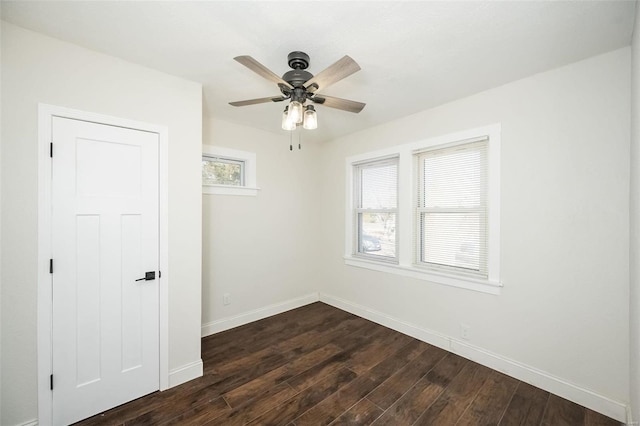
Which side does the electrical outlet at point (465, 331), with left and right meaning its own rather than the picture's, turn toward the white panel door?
front

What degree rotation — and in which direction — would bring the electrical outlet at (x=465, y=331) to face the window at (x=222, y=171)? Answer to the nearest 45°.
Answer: approximately 45° to its right

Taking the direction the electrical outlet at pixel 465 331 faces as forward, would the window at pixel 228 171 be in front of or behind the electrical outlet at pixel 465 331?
in front

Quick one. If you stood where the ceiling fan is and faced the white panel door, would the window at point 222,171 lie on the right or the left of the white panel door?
right

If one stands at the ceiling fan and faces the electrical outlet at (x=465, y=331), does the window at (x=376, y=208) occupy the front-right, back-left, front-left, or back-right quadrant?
front-left

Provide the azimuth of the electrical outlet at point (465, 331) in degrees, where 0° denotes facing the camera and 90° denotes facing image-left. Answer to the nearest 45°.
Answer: approximately 45°
